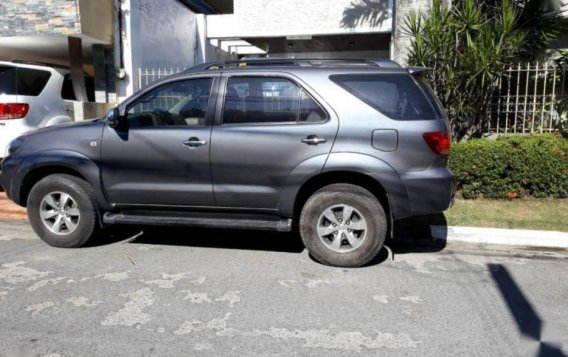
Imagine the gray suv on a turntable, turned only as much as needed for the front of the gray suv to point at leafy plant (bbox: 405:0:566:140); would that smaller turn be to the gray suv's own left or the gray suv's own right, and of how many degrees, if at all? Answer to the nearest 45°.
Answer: approximately 135° to the gray suv's own right

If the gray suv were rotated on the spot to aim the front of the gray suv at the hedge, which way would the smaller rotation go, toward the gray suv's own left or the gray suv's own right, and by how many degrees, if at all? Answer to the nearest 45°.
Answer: approximately 135° to the gray suv's own right

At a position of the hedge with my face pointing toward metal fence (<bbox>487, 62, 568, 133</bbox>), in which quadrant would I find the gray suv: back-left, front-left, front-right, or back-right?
back-left

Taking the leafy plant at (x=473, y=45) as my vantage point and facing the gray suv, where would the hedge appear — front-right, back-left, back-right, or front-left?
front-left

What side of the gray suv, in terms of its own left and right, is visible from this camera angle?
left

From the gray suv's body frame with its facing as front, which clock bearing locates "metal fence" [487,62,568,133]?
The metal fence is roughly at 5 o'clock from the gray suv.

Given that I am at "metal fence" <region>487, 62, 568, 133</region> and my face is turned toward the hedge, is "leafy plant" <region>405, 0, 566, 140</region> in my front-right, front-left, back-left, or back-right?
front-right

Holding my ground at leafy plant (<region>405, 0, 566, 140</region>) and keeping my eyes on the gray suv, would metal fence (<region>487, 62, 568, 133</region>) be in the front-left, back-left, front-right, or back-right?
back-left
